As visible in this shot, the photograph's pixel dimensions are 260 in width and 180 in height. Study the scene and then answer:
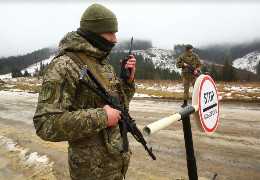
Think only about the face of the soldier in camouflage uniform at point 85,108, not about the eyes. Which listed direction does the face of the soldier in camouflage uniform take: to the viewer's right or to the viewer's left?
to the viewer's right

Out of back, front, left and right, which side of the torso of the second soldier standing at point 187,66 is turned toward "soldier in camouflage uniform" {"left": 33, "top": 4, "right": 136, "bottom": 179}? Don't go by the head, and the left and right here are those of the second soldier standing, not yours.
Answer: front

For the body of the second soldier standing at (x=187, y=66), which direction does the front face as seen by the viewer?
toward the camera
